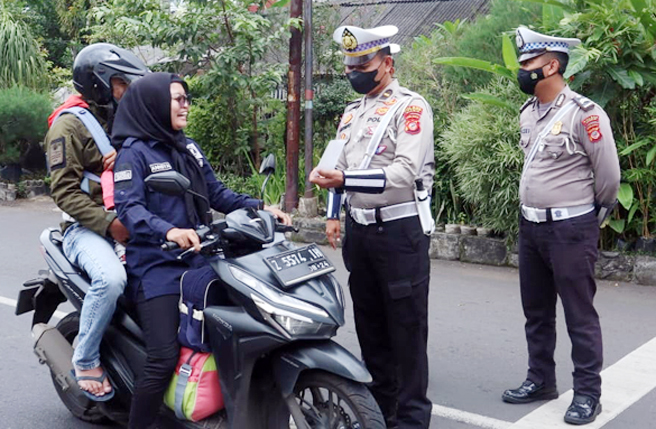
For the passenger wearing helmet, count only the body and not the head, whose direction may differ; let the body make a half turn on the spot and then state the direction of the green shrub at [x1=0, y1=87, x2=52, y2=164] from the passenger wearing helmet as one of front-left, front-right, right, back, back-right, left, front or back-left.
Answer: front-right

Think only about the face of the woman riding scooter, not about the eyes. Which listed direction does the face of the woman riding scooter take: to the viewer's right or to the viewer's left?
to the viewer's right

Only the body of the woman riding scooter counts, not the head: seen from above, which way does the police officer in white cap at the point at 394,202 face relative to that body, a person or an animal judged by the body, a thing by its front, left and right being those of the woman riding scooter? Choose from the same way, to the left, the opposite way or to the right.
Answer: to the right
